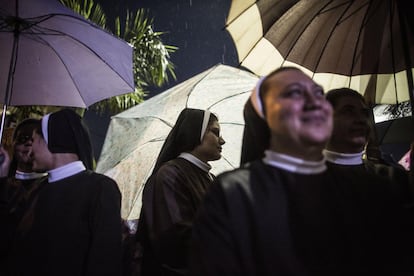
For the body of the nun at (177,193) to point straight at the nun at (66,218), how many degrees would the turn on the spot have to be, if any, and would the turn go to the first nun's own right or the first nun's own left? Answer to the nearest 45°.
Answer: approximately 135° to the first nun's own right

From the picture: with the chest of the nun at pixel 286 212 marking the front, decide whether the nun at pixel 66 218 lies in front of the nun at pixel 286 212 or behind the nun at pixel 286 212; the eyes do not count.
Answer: behind

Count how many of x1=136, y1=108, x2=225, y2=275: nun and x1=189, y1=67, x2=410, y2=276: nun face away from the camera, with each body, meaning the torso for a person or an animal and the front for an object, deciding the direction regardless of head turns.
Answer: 0

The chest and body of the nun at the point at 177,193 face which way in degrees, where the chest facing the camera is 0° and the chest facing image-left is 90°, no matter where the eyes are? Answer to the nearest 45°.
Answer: approximately 270°

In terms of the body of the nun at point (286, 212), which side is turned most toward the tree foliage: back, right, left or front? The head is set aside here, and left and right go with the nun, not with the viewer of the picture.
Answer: back

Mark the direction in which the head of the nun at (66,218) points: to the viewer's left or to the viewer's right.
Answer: to the viewer's left
